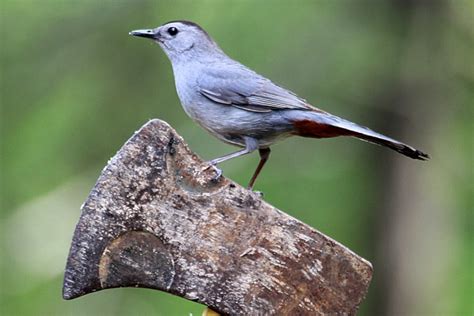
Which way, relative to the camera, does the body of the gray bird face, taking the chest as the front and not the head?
to the viewer's left

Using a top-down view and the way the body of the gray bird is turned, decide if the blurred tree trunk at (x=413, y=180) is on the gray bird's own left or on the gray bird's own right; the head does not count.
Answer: on the gray bird's own right
